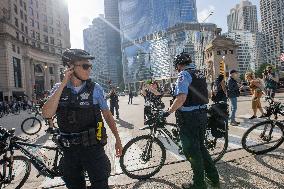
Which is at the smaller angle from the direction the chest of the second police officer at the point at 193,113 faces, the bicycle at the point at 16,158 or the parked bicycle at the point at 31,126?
the parked bicycle

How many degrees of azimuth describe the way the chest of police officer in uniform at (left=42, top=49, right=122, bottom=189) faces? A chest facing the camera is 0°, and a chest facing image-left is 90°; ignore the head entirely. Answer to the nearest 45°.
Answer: approximately 0°

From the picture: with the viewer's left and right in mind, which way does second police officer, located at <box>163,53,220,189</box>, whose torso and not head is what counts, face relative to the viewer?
facing away from the viewer and to the left of the viewer

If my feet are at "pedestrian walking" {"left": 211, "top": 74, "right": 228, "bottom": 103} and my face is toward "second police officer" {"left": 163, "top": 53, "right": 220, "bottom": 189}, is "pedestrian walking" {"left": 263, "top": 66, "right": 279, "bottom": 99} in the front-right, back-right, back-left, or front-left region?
back-left

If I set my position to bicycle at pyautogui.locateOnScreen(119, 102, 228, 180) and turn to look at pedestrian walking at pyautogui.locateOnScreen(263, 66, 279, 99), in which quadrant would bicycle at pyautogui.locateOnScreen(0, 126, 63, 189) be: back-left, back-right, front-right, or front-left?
back-left

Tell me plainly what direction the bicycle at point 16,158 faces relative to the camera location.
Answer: facing to the left of the viewer

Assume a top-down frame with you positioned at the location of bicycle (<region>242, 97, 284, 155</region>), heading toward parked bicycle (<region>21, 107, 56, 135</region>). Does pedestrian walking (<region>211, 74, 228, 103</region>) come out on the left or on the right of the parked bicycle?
right

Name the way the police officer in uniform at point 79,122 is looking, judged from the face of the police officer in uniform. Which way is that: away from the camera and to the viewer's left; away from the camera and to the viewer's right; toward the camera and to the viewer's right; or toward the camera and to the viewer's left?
toward the camera and to the viewer's right

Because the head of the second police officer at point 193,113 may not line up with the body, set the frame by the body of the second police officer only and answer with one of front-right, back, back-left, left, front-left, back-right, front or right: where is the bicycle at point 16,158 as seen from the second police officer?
front-left

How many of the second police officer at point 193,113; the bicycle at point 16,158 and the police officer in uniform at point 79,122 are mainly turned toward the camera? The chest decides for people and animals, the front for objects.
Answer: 1

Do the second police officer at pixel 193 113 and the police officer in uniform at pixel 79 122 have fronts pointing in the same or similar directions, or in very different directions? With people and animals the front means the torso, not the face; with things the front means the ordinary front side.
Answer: very different directions

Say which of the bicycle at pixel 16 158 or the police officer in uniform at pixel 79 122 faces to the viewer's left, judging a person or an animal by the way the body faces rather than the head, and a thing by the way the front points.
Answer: the bicycle
